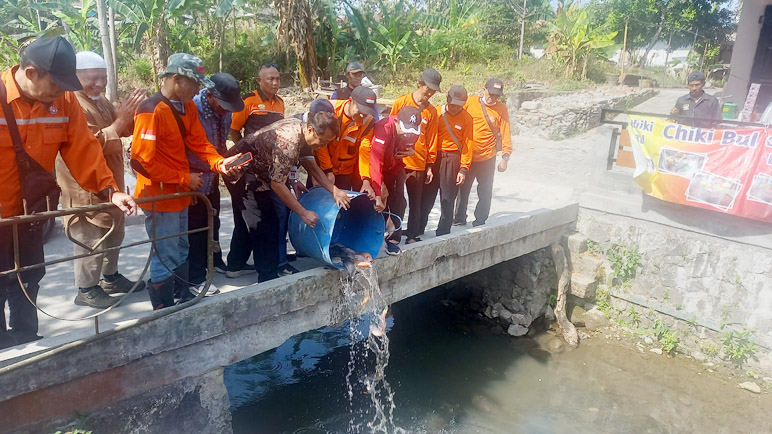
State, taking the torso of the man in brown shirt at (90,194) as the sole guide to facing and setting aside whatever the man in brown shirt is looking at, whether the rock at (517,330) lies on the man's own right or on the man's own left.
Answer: on the man's own left

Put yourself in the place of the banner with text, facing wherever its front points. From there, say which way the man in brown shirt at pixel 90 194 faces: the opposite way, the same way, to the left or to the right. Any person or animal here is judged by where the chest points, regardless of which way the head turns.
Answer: to the left

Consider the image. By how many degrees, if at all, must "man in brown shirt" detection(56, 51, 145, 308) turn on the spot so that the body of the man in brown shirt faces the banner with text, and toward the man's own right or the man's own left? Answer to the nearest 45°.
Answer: approximately 45° to the man's own left

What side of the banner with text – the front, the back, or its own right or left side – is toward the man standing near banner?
back

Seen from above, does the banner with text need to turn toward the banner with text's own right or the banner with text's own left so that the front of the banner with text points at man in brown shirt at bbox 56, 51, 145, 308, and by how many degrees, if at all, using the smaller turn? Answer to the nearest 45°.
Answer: approximately 45° to the banner with text's own right

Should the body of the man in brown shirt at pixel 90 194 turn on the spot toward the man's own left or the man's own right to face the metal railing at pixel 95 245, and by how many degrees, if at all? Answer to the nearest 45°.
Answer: approximately 45° to the man's own right

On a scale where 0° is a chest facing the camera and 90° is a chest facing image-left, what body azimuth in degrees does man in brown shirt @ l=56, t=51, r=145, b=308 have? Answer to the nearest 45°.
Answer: approximately 315°

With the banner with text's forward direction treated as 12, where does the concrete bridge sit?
The concrete bridge is roughly at 1 o'clock from the banner with text.

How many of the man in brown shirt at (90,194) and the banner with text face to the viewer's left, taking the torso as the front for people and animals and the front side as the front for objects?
0

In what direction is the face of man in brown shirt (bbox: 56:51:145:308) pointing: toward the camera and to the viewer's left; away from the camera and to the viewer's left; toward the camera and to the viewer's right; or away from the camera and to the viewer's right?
toward the camera and to the viewer's right

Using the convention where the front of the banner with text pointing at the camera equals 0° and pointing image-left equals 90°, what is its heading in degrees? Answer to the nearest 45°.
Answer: approximately 0°
